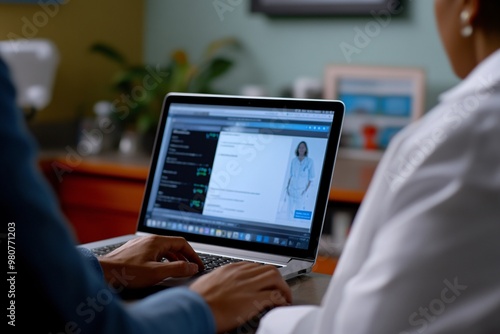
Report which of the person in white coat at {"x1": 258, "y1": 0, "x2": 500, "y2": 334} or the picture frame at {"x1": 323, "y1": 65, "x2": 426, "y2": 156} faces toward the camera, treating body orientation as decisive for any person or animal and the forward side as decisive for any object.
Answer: the picture frame

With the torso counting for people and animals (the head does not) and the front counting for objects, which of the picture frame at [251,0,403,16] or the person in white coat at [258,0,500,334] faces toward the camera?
the picture frame

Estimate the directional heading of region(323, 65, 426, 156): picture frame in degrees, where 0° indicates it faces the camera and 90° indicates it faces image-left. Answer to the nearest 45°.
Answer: approximately 0°

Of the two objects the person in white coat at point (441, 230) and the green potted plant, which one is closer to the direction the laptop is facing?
the person in white coat

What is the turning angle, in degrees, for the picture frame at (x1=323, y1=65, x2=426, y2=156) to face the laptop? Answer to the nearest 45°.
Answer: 0° — it already faces it

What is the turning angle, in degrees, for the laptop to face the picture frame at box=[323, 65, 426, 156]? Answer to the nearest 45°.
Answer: approximately 135° to its right

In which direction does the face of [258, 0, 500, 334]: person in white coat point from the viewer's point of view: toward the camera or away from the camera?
away from the camera

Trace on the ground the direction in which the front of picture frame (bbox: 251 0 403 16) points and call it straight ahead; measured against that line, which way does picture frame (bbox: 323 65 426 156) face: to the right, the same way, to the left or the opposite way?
the same way

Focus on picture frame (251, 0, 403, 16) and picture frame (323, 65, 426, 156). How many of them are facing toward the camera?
2

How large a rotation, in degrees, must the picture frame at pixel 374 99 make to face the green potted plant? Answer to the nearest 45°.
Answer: approximately 90° to its right

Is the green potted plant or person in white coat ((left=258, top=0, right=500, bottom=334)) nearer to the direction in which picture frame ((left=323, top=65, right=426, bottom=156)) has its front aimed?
the person in white coat

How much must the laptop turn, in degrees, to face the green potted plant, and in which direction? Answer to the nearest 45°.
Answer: approximately 135° to its right

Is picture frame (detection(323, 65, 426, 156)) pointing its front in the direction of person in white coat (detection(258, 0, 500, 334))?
yes

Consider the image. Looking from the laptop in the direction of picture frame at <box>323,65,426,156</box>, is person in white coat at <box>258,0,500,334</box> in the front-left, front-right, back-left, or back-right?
back-right

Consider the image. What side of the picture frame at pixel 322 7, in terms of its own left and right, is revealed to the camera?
front

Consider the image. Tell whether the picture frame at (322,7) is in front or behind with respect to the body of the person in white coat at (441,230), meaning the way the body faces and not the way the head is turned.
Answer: in front

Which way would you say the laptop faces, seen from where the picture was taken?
facing the viewer and to the left of the viewer

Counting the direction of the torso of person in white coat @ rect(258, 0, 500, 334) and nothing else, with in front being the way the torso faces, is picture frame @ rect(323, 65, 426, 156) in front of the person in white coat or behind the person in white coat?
in front

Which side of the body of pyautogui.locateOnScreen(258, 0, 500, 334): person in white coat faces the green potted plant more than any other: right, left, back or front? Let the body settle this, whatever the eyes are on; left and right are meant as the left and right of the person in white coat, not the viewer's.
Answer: front

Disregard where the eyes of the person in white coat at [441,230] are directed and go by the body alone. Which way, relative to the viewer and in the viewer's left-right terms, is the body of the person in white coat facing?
facing away from the viewer and to the left of the viewer

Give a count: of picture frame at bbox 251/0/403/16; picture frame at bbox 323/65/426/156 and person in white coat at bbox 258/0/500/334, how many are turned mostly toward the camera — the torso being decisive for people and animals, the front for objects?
2

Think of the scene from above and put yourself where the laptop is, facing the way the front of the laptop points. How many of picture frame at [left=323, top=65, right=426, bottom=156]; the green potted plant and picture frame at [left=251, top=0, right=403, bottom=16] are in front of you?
0
